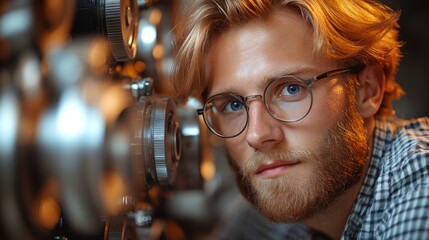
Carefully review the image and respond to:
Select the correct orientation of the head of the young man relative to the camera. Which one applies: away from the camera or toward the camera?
toward the camera

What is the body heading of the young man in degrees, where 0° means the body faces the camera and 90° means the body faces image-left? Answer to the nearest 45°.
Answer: approximately 45°

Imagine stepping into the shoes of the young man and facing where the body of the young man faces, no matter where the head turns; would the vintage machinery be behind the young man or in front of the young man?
in front
